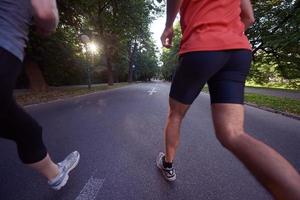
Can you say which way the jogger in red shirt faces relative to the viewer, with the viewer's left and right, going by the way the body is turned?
facing away from the viewer and to the left of the viewer

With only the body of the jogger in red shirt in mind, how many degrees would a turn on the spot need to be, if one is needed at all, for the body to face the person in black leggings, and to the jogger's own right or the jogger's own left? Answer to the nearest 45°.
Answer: approximately 90° to the jogger's own left
